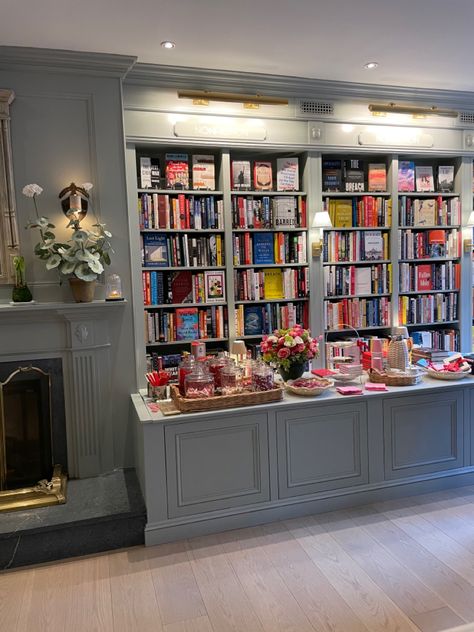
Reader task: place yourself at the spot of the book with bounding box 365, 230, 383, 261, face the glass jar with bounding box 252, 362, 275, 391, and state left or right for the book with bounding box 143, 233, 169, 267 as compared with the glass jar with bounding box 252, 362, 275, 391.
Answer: right

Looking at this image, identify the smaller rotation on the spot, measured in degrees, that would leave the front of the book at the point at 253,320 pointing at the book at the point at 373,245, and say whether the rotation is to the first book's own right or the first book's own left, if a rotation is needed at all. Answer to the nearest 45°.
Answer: approximately 90° to the first book's own left

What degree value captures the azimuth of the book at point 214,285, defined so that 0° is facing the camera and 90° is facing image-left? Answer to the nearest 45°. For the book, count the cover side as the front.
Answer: approximately 0°

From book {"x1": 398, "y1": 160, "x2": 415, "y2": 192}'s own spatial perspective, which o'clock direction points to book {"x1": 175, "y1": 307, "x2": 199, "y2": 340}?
book {"x1": 175, "y1": 307, "x2": 199, "y2": 340} is roughly at 2 o'clock from book {"x1": 398, "y1": 160, "x2": 415, "y2": 192}.

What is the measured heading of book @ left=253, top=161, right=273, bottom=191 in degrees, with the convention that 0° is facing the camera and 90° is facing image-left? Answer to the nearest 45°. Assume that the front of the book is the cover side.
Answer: approximately 0°

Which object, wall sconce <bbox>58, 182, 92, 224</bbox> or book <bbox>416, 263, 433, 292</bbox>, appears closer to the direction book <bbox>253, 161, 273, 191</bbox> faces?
the wall sconce

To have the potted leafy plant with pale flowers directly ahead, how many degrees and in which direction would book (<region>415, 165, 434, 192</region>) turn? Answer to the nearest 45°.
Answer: approximately 45° to its right

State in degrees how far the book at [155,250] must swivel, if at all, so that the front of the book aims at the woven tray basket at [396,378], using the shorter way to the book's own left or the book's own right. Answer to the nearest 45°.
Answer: approximately 45° to the book's own left
